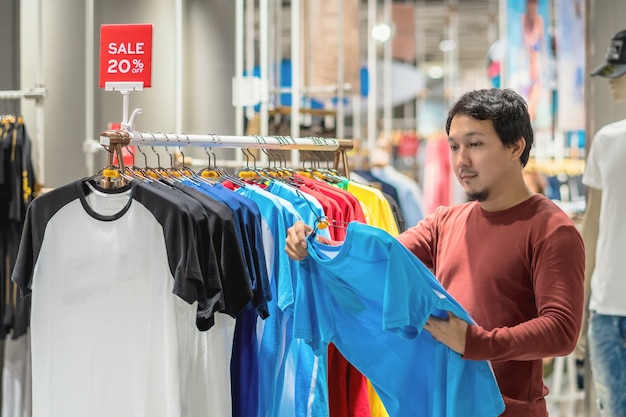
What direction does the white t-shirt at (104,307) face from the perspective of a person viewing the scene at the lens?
facing the viewer

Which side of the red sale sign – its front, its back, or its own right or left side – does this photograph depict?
front

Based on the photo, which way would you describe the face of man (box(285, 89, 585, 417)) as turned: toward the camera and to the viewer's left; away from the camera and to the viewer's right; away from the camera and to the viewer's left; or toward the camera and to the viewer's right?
toward the camera and to the viewer's left

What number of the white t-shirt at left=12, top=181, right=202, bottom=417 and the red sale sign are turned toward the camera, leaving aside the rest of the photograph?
2

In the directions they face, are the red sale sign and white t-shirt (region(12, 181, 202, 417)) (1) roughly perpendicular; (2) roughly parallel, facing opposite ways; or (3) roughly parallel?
roughly parallel

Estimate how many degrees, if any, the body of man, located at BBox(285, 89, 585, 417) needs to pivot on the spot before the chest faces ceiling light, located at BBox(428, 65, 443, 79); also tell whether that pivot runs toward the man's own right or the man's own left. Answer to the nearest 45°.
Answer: approximately 135° to the man's own right

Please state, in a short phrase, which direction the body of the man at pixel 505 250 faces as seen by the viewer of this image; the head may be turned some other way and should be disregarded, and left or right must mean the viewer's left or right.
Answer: facing the viewer and to the left of the viewer

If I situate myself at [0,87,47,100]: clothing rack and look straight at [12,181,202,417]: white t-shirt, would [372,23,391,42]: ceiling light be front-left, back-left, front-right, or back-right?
back-left
